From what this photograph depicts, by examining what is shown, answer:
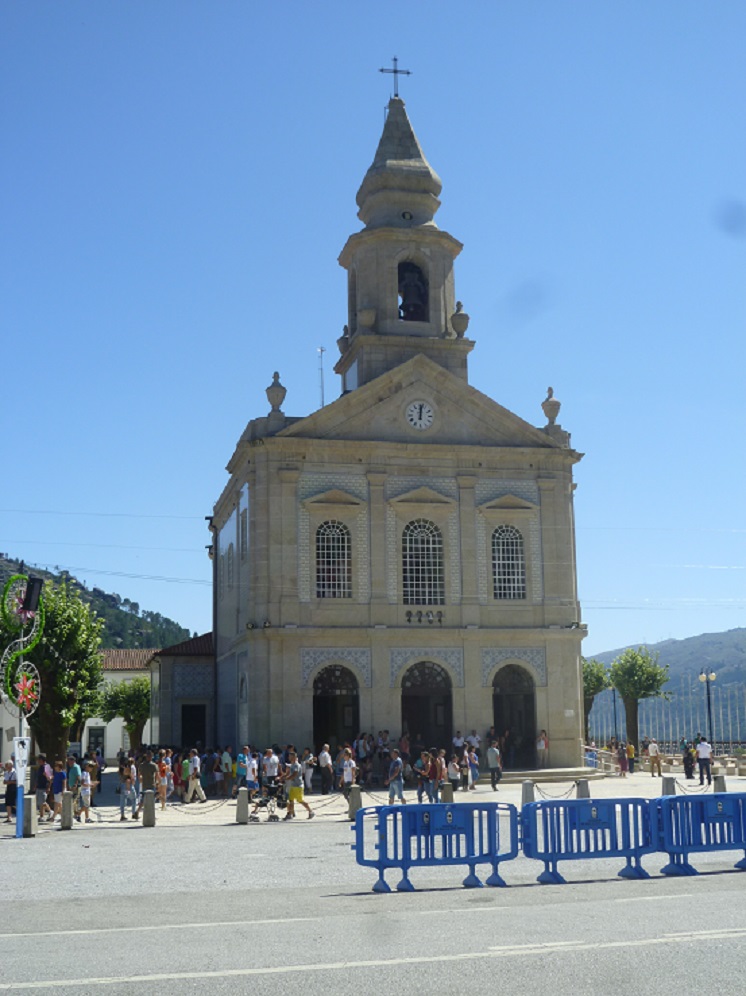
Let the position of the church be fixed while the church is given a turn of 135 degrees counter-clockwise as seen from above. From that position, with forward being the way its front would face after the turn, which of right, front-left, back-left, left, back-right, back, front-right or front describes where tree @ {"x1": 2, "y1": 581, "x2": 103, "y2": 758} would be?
back-left

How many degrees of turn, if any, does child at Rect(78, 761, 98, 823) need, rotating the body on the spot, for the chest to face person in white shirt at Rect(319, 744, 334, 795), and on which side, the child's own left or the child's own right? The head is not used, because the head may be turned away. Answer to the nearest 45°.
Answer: approximately 45° to the child's own left

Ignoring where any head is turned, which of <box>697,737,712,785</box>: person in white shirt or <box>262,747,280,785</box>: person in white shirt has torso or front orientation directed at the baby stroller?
<box>262,747,280,785</box>: person in white shirt

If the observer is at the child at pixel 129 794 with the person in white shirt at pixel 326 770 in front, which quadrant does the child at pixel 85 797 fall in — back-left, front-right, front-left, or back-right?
back-left

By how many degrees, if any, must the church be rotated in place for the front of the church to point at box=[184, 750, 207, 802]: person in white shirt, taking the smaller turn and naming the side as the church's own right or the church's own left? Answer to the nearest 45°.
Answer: approximately 45° to the church's own right

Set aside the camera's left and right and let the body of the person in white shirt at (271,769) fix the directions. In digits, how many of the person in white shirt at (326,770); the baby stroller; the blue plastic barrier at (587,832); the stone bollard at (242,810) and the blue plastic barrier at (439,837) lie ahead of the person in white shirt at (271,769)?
4

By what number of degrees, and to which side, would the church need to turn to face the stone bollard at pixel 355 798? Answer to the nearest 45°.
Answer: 0° — it already faces it
